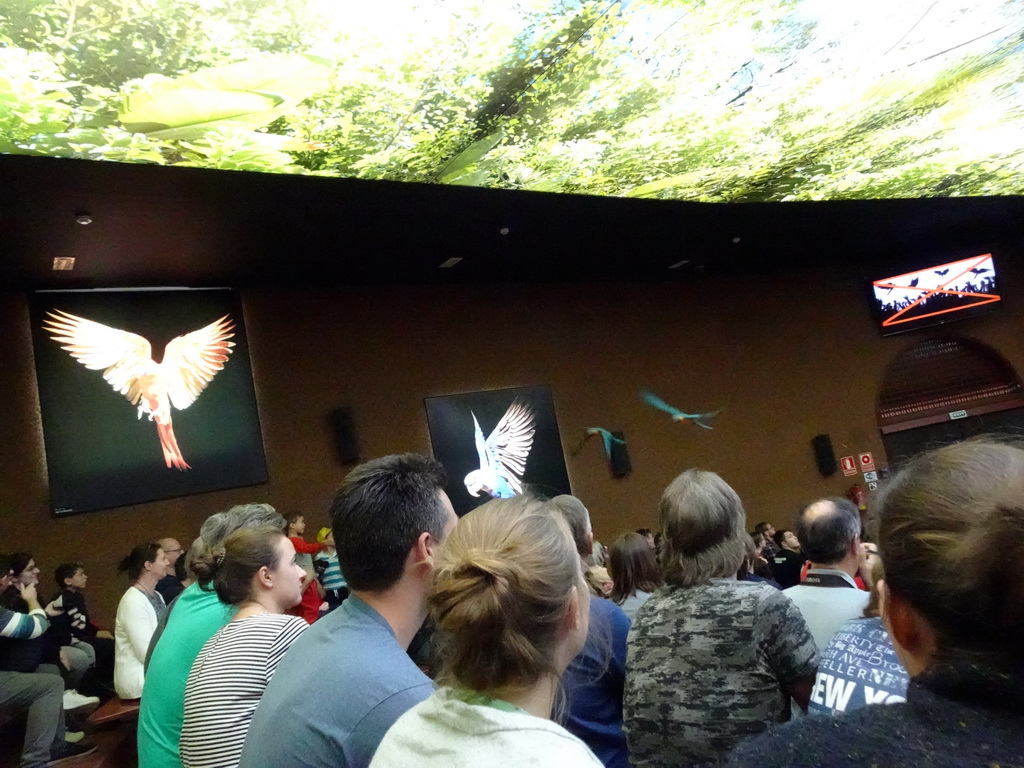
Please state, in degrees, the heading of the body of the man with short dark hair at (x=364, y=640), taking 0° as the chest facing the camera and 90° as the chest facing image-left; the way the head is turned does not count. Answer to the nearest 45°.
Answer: approximately 225°

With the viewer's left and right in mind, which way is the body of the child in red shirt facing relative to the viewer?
facing to the right of the viewer

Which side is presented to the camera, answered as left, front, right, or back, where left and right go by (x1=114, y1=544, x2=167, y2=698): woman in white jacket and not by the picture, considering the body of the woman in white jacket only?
right

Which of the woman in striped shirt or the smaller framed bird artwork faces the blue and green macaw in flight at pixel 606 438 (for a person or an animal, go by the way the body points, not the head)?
the woman in striped shirt

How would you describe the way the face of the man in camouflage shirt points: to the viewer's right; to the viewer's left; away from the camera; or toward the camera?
away from the camera

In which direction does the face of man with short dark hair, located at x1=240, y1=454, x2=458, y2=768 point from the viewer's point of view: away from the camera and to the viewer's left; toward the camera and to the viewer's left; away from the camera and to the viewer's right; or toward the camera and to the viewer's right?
away from the camera and to the viewer's right

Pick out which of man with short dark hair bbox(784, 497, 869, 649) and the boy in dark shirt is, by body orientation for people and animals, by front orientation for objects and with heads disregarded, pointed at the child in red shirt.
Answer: the boy in dark shirt

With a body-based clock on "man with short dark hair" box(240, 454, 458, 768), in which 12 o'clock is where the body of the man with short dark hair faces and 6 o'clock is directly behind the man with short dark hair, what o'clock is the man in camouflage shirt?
The man in camouflage shirt is roughly at 1 o'clock from the man with short dark hair.

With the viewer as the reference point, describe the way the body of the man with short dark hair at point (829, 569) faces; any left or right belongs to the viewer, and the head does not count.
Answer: facing away from the viewer and to the right of the viewer

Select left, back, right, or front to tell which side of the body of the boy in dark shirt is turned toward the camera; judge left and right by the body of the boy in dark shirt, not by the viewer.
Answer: right

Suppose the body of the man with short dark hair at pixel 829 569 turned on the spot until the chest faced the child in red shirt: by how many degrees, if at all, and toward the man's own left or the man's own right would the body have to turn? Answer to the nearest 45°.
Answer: approximately 90° to the man's own left

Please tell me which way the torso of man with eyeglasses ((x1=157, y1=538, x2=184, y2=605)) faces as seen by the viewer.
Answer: to the viewer's right

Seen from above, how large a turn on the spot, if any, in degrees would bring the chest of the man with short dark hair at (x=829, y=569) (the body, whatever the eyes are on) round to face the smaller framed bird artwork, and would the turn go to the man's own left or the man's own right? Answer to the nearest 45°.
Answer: approximately 90° to the man's own left

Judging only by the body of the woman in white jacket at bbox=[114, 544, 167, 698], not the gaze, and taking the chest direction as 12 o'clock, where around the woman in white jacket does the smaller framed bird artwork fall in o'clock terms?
The smaller framed bird artwork is roughly at 11 o'clock from the woman in white jacket.

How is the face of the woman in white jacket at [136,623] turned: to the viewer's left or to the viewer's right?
to the viewer's right
